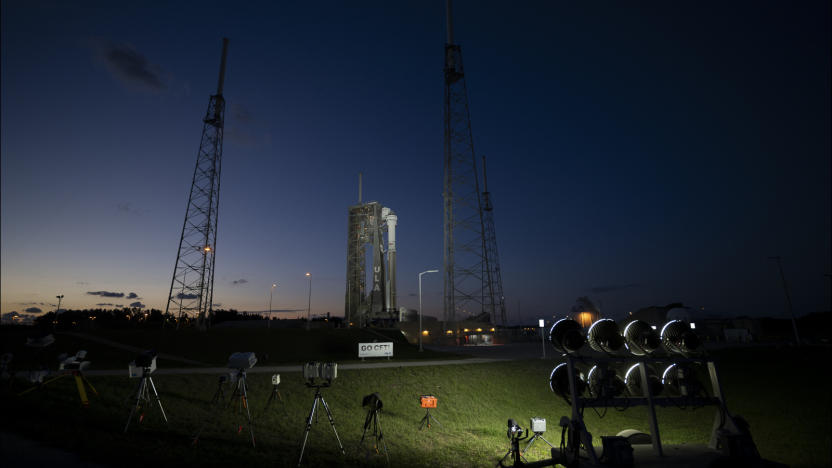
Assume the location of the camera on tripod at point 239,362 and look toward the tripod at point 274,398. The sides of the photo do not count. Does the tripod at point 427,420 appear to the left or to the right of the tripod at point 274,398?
right

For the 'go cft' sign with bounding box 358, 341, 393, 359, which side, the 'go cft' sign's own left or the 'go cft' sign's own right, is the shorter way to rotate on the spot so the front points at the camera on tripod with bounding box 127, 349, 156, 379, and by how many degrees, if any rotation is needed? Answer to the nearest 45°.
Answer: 0° — it already faces it

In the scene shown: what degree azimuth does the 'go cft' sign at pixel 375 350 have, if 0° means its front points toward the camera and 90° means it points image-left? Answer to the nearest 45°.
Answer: approximately 0°
